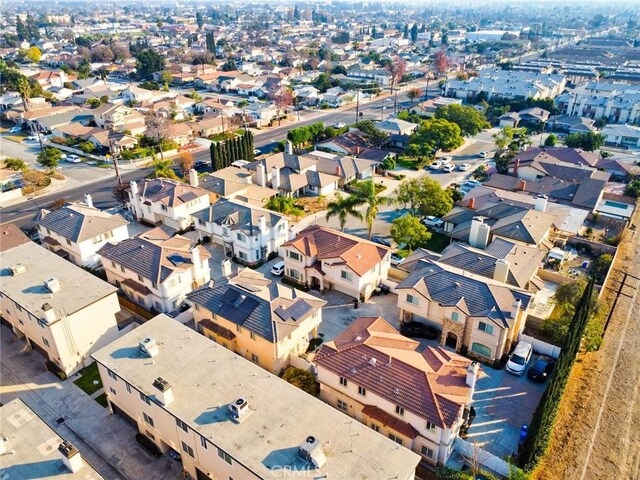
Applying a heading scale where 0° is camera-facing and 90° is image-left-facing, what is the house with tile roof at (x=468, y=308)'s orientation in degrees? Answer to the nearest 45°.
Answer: approximately 45°

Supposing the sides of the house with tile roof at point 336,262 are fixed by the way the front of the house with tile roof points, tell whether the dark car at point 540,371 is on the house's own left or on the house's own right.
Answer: on the house's own left

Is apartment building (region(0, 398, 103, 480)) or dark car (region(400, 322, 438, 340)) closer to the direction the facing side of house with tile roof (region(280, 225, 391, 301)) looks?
the apartment building

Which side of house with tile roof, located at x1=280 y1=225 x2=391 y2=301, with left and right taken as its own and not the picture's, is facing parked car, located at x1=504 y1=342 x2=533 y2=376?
left

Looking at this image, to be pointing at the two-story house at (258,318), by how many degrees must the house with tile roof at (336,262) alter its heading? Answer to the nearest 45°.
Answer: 0° — it already faces it

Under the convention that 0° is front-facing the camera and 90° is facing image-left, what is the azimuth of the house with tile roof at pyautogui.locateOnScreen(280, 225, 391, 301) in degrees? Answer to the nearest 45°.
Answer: approximately 45°

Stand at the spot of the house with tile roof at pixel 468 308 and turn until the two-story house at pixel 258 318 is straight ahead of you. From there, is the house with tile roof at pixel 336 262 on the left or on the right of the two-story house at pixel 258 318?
right

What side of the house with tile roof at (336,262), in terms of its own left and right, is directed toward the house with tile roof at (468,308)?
left

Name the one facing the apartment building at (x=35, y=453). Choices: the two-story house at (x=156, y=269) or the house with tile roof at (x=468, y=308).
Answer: the house with tile roof
